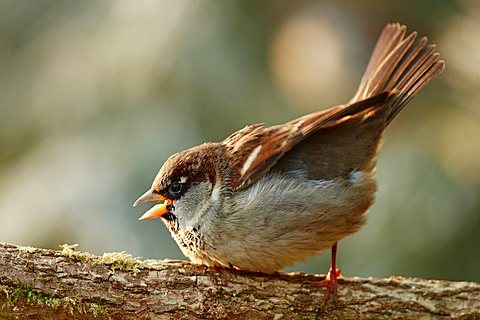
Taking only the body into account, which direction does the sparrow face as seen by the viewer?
to the viewer's left
